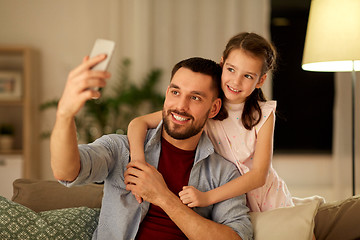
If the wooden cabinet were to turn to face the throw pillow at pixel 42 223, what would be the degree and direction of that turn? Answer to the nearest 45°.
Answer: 0° — it already faces it

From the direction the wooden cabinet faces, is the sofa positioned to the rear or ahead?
ahead

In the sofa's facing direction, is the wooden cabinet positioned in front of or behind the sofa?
behind

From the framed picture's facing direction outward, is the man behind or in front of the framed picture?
in front

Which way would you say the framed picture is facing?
toward the camera

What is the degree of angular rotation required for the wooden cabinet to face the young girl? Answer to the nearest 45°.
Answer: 0° — it already faces them

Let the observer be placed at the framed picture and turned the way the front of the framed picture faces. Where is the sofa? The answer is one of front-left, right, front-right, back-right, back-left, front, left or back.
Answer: front

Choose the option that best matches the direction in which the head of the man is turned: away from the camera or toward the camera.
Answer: toward the camera

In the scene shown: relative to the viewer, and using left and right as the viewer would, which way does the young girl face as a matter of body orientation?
facing the viewer and to the left of the viewer

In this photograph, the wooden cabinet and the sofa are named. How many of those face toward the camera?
2

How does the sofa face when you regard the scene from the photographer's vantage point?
facing the viewer

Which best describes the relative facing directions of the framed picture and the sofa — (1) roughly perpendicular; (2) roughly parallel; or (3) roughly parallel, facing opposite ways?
roughly parallel

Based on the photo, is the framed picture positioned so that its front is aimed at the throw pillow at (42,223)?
yes

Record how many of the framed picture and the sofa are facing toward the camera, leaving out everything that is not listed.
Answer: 2
